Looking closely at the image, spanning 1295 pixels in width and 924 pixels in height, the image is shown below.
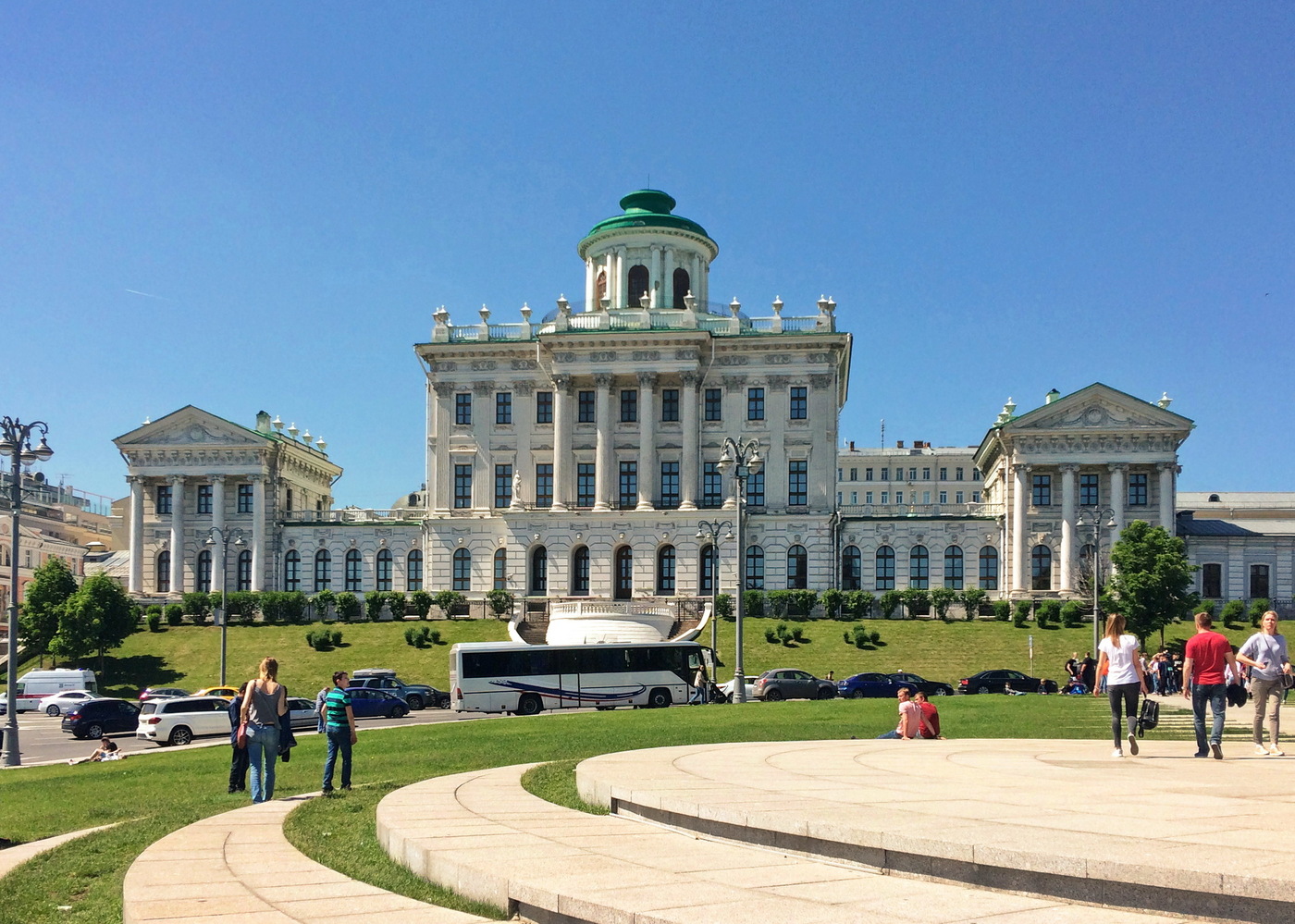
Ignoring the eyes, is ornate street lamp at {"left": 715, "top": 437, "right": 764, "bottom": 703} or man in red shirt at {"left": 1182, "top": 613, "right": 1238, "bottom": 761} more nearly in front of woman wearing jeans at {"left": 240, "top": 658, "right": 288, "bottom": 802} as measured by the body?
the ornate street lamp

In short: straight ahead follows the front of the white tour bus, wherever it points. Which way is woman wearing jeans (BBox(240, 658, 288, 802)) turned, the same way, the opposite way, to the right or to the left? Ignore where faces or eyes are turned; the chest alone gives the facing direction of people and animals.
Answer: to the left

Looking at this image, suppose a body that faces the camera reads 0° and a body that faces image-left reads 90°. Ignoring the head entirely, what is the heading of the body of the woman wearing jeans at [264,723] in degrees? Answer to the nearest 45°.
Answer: approximately 180°

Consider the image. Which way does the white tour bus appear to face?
to the viewer's right

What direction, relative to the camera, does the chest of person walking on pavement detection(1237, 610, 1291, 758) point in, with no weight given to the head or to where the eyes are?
toward the camera

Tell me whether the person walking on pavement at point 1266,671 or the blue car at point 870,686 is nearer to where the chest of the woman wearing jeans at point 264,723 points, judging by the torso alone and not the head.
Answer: the blue car

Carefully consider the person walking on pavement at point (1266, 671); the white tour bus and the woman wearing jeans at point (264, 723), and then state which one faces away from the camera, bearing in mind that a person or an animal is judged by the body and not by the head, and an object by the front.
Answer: the woman wearing jeans
